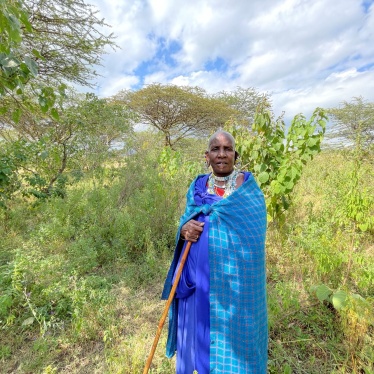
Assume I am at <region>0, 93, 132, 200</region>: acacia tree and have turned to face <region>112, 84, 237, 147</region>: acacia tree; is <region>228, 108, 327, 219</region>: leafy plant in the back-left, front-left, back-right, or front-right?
back-right

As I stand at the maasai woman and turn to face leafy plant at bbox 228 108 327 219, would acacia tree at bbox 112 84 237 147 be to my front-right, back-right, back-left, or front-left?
front-left

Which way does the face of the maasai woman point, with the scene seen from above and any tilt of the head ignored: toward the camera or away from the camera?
toward the camera

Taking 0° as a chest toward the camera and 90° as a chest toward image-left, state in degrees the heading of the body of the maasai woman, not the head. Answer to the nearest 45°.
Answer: approximately 0°

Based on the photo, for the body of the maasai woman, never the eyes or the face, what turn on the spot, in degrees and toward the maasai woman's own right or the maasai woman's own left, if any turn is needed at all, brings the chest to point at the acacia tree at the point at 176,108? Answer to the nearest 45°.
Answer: approximately 180°

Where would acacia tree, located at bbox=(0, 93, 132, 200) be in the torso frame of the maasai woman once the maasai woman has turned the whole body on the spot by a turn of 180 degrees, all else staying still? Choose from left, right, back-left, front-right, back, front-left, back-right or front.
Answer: front-left

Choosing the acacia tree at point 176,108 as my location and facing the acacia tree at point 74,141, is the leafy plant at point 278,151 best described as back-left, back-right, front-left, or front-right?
front-left
